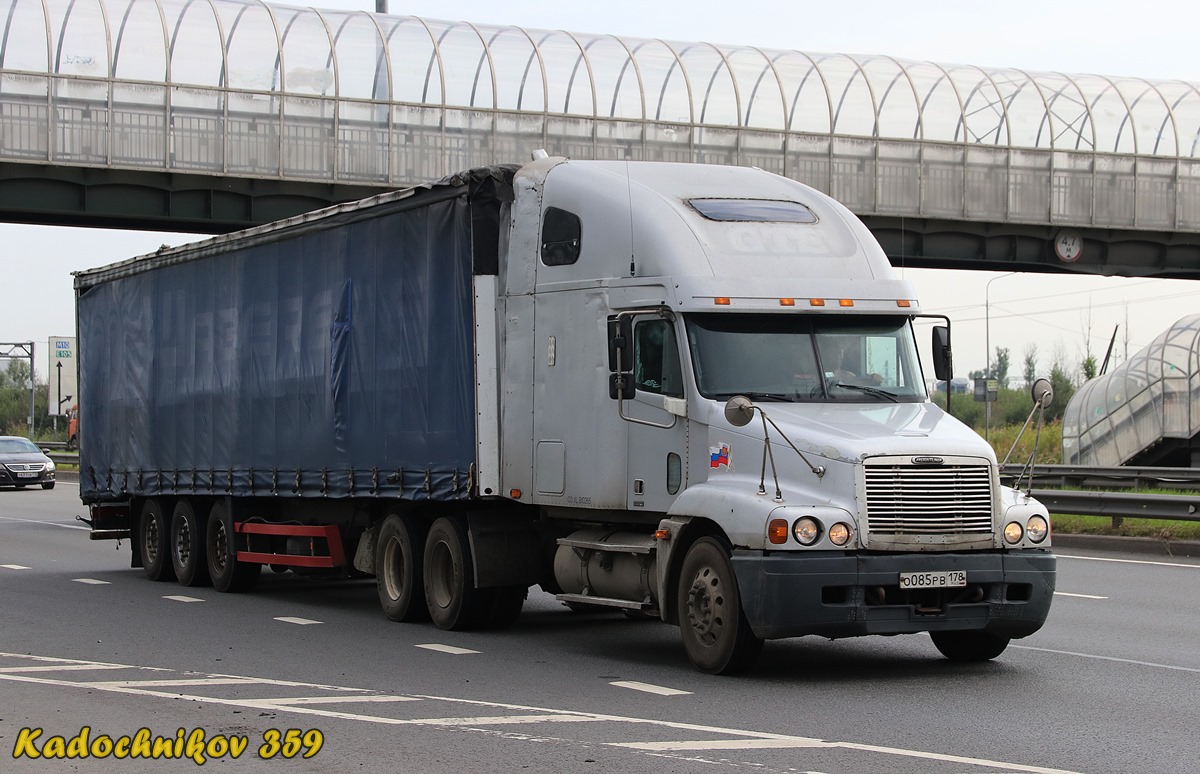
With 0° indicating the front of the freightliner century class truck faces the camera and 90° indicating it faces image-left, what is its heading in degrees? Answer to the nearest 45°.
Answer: approximately 315°

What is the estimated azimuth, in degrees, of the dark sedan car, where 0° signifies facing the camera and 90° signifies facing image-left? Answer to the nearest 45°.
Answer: approximately 315°

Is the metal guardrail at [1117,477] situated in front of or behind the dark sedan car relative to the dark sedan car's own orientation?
in front

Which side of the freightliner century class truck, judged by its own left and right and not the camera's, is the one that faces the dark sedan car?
back

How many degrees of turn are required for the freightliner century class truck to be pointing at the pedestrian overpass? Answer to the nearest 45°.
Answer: approximately 135° to its left

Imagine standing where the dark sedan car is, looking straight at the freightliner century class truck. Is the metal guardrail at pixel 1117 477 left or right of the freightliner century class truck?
left

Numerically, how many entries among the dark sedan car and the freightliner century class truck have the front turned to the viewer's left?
0

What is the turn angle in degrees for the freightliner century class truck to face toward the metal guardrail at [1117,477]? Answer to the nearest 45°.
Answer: approximately 90° to its left

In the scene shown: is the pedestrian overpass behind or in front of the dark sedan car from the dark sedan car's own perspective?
in front
